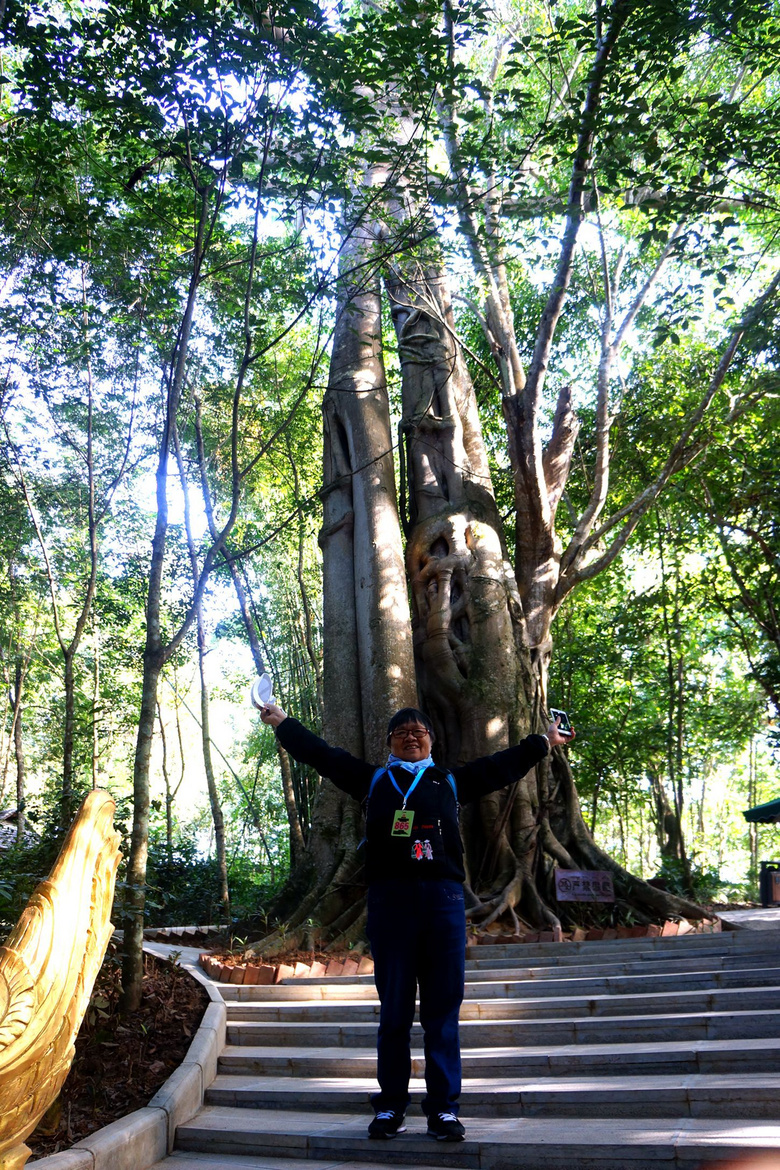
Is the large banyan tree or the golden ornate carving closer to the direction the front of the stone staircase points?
the golden ornate carving

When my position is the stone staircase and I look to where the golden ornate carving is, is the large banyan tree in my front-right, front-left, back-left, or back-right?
back-right

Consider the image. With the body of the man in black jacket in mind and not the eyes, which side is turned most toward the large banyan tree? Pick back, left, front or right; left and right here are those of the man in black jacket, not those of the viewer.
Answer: back
